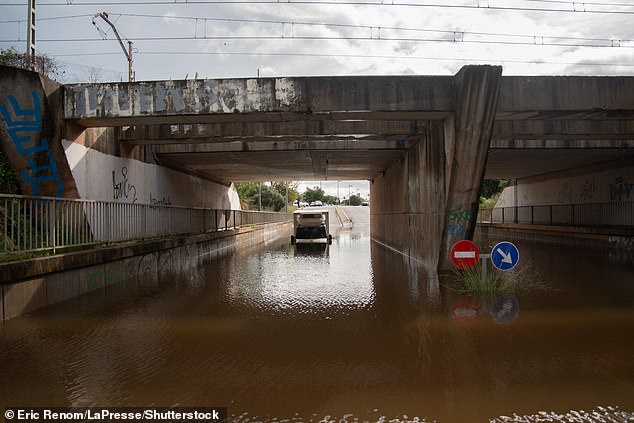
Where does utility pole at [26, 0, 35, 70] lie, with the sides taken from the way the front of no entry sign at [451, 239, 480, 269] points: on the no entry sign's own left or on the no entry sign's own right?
on the no entry sign's own right

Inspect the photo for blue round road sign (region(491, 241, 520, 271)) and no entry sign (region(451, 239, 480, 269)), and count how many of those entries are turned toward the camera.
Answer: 2

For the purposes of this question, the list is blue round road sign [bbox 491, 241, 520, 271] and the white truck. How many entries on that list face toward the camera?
2

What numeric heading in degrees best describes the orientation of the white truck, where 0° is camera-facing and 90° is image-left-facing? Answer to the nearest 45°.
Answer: approximately 0°

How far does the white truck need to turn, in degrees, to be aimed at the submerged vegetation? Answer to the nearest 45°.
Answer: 0° — it already faces it
